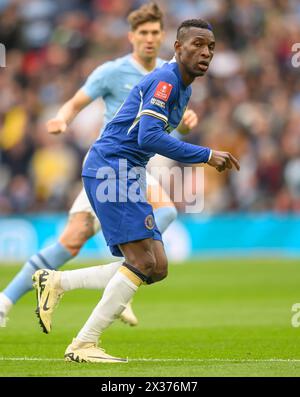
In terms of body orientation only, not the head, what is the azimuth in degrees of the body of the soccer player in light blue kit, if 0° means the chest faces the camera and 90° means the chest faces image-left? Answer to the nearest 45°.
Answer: approximately 315°

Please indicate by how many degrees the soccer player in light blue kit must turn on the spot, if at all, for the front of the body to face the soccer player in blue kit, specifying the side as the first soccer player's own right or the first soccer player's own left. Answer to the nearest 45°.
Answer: approximately 45° to the first soccer player's own right

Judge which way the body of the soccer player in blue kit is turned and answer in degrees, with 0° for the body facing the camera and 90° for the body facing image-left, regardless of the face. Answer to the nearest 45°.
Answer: approximately 270°

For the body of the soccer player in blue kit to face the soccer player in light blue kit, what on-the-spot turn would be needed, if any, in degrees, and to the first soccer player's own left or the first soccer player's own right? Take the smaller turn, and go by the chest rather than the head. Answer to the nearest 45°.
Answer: approximately 90° to the first soccer player's own left
